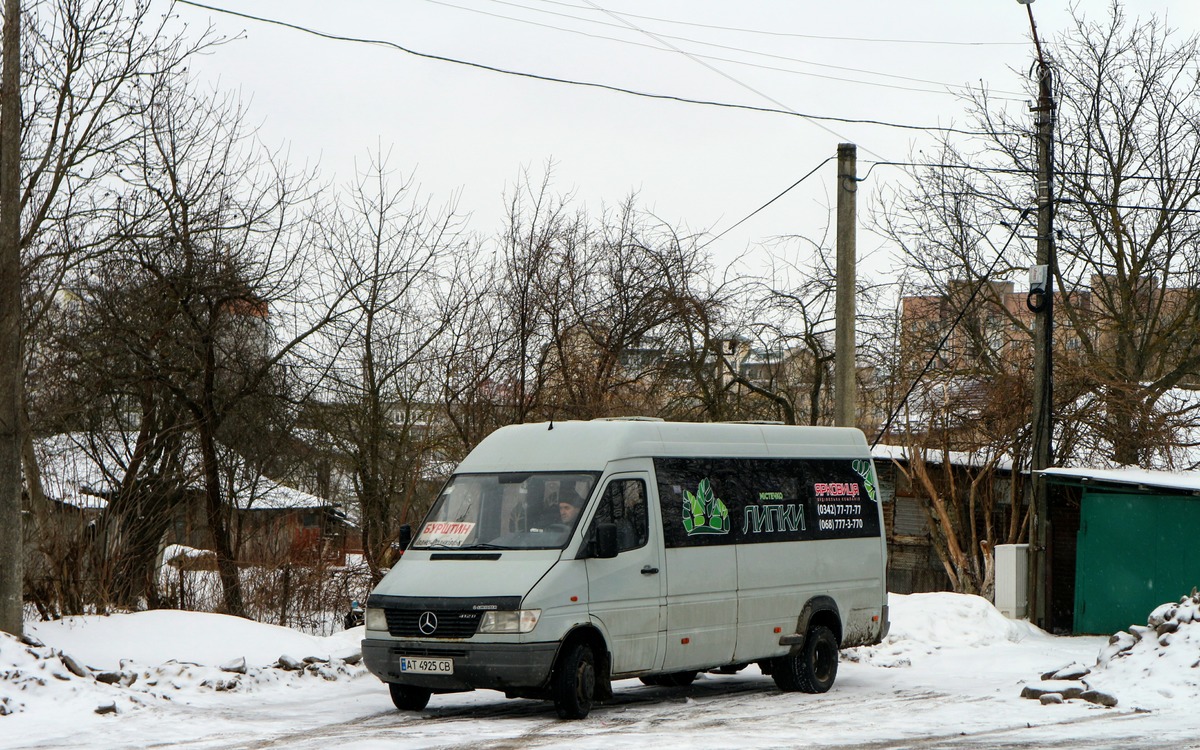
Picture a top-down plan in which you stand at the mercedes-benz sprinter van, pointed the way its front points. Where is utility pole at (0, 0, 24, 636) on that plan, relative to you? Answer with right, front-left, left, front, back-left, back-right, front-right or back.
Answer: front-right

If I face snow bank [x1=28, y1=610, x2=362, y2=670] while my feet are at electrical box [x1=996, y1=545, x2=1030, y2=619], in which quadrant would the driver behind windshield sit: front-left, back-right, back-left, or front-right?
front-left

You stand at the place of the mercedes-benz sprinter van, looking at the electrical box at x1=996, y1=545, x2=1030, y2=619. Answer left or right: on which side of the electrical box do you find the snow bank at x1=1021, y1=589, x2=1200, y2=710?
right

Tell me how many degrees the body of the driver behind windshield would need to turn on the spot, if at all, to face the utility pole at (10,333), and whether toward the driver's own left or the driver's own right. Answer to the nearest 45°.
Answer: approximately 45° to the driver's own right

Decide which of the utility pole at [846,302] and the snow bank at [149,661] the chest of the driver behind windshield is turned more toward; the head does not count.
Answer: the snow bank

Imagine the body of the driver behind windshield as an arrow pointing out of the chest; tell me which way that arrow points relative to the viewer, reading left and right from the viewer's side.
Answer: facing the viewer and to the left of the viewer

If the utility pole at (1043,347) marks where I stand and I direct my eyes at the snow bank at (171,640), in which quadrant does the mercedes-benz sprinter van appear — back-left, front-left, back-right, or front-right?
front-left

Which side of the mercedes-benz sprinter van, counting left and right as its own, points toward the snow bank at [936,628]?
back
